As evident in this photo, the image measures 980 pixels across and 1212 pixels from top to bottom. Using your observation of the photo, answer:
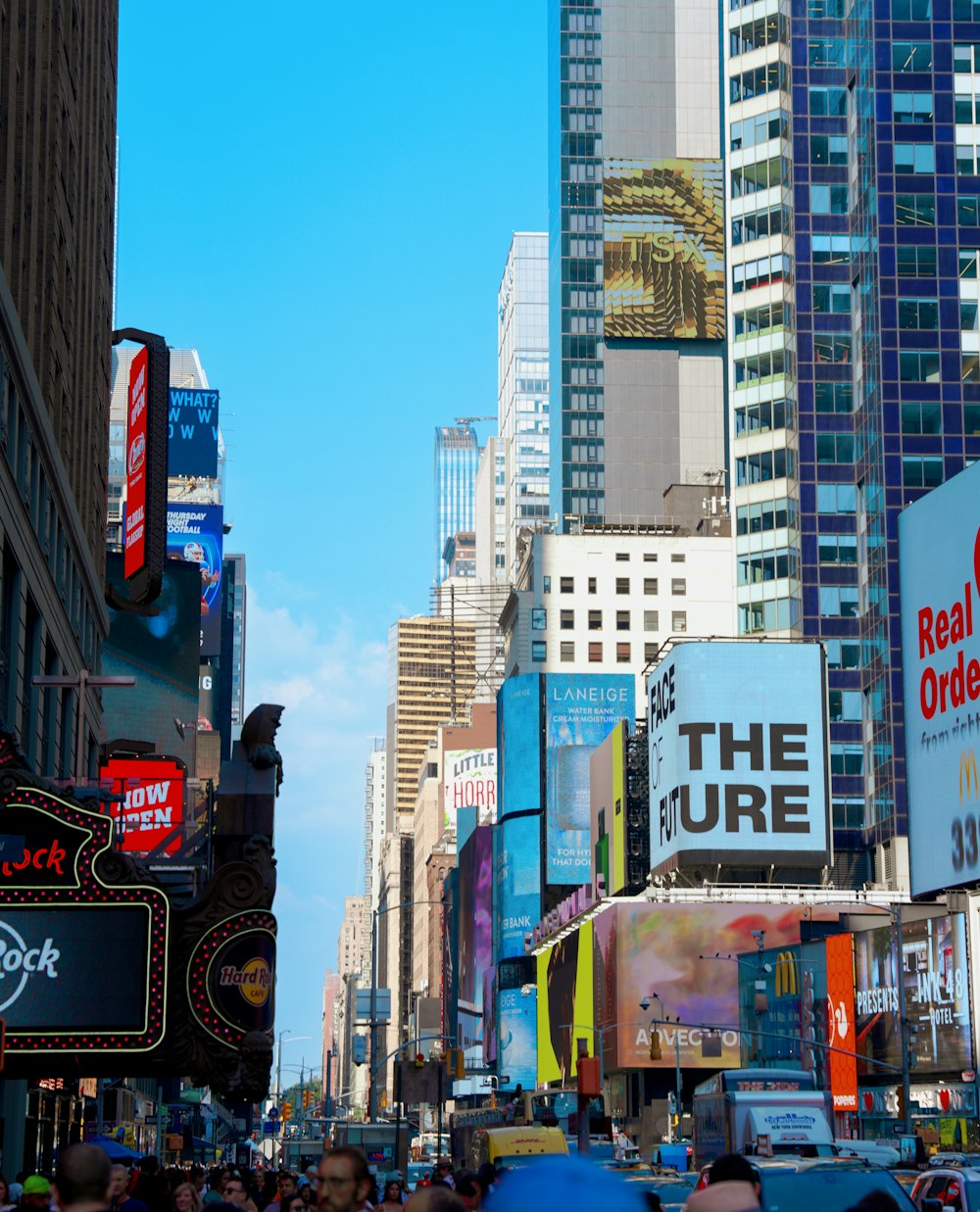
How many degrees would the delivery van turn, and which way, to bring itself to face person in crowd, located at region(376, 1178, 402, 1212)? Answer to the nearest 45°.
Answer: approximately 45° to its left

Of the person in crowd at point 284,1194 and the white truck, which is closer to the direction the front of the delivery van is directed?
the person in crowd

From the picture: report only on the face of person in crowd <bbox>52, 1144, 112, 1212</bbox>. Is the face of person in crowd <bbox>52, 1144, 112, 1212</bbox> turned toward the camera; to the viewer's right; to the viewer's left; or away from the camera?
away from the camera

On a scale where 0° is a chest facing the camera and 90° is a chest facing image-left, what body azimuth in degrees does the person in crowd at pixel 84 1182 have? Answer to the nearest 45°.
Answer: approximately 180°

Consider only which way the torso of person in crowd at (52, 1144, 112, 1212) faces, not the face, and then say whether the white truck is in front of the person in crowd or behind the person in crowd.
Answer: in front

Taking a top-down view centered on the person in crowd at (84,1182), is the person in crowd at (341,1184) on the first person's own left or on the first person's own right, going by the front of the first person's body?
on the first person's own right

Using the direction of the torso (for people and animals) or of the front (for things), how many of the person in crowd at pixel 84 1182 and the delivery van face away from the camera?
1

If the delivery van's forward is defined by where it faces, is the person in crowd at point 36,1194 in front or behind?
in front

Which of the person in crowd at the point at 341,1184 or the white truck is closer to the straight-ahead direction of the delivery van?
the person in crowd

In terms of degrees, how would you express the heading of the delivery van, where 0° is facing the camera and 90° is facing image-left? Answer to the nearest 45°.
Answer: approximately 45°

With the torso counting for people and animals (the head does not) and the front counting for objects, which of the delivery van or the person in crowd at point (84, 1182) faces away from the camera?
the person in crowd
